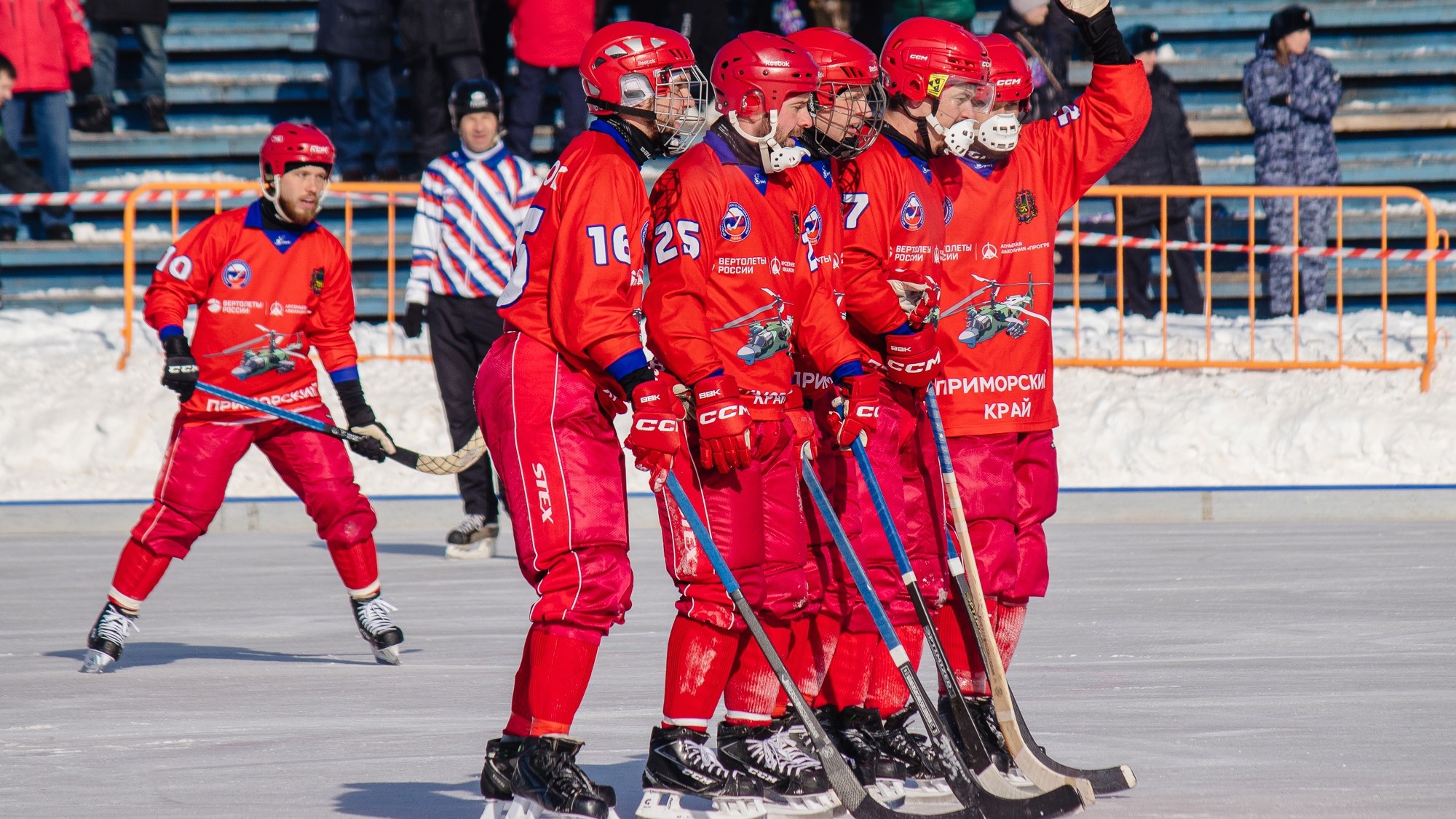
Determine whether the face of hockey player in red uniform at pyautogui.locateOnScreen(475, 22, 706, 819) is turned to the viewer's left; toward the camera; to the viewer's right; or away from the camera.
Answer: to the viewer's right

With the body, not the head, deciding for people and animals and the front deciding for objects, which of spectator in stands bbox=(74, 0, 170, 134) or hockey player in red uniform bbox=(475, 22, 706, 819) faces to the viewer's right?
the hockey player in red uniform

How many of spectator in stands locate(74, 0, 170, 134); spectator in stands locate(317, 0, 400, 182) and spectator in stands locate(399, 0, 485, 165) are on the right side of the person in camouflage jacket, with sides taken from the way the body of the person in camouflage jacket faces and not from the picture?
3

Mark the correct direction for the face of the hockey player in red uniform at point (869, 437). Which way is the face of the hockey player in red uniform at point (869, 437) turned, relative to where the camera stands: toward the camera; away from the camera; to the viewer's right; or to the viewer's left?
to the viewer's right

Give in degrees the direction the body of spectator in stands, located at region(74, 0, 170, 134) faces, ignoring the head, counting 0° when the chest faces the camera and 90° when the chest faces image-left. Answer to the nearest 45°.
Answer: approximately 0°

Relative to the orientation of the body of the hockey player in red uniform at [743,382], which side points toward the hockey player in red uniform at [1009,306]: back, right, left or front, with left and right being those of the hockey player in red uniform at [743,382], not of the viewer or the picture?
left

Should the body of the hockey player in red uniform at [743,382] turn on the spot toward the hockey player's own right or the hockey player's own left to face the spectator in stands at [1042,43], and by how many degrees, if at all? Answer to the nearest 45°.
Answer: approximately 135° to the hockey player's own left

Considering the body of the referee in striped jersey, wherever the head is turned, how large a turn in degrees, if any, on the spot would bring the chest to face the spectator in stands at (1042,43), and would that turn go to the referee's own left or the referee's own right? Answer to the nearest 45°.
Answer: approximately 135° to the referee's own left

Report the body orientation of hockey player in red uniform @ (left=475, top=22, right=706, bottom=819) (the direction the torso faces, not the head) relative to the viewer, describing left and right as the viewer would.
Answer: facing to the right of the viewer

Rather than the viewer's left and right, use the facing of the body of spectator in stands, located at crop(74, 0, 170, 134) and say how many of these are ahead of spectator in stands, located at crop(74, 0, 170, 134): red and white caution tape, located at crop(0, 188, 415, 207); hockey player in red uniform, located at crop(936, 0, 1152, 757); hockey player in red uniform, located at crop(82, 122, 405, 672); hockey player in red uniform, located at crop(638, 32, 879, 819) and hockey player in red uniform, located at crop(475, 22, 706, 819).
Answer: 5
